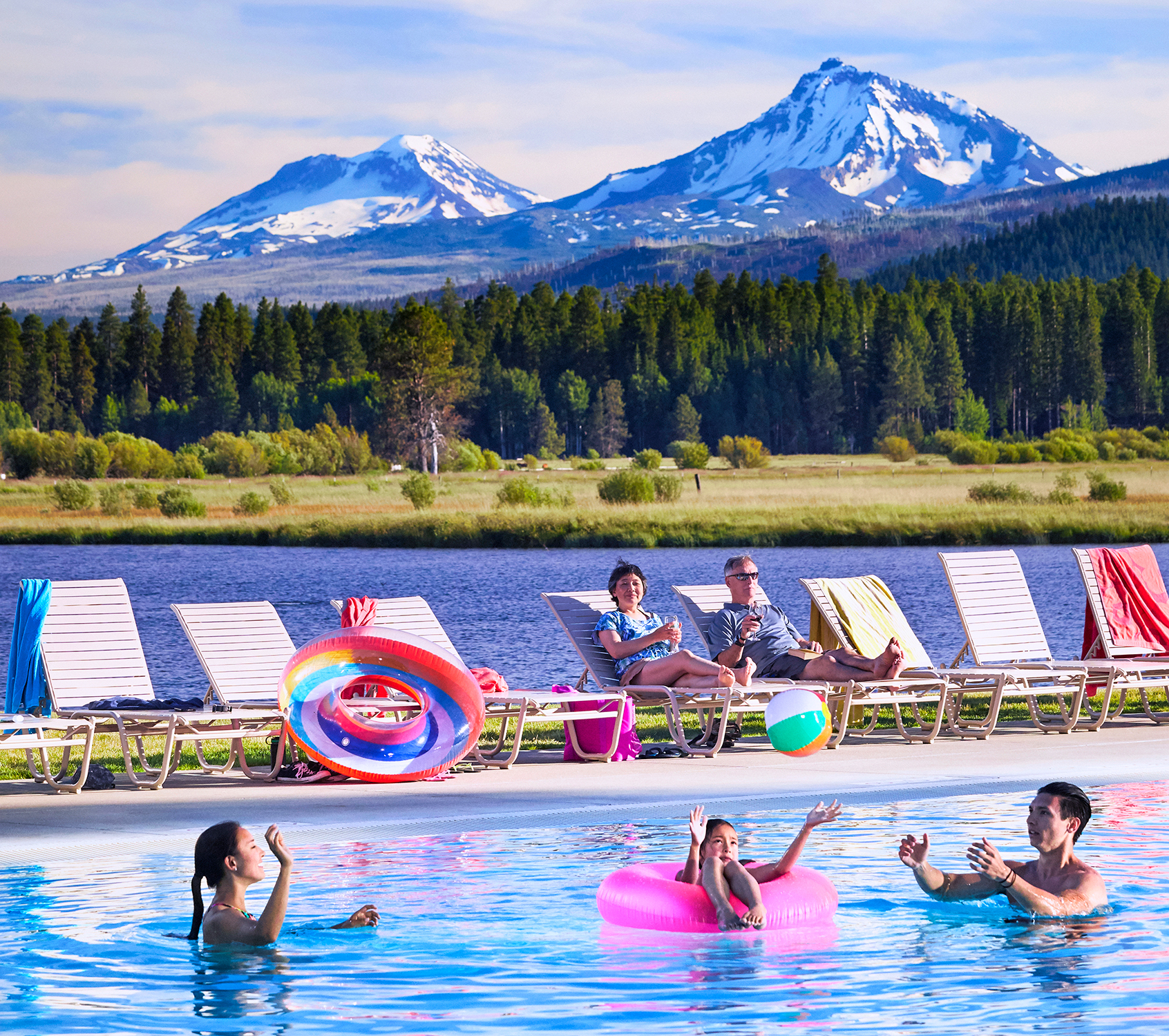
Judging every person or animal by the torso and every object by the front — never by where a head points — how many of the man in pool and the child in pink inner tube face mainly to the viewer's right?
0

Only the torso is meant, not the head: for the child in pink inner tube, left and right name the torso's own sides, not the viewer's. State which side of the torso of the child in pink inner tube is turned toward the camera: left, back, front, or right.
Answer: front

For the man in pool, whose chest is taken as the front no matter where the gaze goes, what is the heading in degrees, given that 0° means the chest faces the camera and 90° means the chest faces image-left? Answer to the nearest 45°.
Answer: approximately 45°

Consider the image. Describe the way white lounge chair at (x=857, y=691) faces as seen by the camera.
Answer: facing the viewer and to the right of the viewer

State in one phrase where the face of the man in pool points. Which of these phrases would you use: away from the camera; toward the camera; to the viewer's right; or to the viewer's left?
to the viewer's left

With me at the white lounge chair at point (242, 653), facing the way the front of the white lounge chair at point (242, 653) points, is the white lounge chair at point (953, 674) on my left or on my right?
on my left

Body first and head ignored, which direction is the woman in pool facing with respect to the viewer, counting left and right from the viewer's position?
facing to the right of the viewer

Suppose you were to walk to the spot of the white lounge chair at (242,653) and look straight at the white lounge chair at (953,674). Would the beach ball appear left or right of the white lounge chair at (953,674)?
right

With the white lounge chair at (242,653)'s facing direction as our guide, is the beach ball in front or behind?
in front

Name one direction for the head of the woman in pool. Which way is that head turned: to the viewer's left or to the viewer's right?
to the viewer's right

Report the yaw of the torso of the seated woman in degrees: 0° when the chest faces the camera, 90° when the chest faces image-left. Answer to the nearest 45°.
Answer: approximately 315°

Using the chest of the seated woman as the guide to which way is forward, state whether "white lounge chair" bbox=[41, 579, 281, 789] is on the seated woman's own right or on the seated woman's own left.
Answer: on the seated woman's own right

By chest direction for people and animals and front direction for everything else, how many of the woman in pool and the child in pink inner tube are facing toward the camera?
1

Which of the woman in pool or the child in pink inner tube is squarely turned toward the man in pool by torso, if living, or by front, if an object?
the woman in pool
